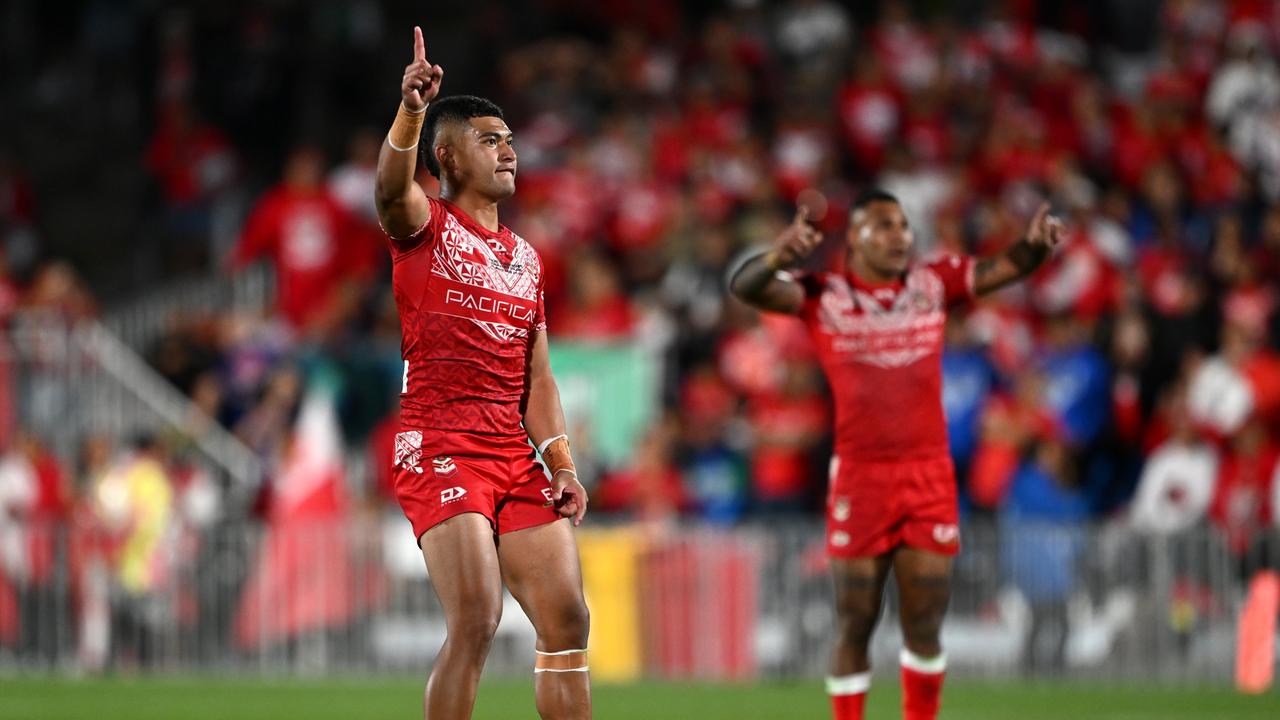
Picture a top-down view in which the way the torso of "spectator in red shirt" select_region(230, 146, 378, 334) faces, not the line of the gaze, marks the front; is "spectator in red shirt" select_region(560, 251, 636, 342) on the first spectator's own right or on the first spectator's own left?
on the first spectator's own left

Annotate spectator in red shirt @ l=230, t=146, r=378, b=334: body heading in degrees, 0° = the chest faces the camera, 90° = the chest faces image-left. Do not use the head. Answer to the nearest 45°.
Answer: approximately 0°

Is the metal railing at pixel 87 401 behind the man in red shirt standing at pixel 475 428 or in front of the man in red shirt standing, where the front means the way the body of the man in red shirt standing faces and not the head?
behind

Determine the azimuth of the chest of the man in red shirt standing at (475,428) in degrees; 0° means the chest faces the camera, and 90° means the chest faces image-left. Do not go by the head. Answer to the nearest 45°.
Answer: approximately 315°

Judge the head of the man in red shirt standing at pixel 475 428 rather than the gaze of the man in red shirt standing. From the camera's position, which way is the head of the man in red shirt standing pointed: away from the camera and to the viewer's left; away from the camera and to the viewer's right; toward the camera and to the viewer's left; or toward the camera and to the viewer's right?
toward the camera and to the viewer's right
